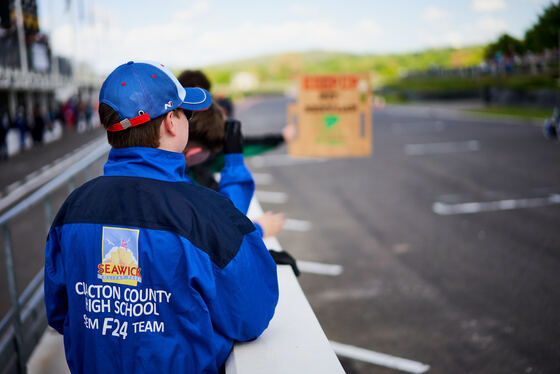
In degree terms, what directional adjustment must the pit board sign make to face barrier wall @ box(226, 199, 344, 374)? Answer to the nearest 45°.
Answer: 0° — it already faces it

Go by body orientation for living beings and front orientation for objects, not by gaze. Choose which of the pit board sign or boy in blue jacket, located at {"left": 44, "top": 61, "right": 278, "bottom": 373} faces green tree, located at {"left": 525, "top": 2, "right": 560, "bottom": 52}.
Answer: the boy in blue jacket

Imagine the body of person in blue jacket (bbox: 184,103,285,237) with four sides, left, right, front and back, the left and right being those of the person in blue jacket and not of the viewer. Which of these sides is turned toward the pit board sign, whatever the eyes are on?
front

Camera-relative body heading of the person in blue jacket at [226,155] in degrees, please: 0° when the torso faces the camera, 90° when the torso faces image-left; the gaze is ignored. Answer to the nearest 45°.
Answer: approximately 225°

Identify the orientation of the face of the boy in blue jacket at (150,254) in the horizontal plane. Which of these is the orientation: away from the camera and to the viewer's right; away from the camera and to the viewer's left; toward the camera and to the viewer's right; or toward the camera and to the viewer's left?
away from the camera and to the viewer's right

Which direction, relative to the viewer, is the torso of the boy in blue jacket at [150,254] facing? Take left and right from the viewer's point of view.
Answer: facing away from the viewer and to the right of the viewer

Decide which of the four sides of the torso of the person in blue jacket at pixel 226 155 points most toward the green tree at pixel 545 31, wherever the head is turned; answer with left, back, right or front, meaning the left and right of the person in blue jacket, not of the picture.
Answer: front

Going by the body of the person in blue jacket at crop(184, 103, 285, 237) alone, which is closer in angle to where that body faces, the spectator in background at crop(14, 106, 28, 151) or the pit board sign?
the pit board sign

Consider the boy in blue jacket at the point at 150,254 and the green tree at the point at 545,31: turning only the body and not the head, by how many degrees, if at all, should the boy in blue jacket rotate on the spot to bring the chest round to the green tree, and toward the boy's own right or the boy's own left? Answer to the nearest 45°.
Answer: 0° — they already face it

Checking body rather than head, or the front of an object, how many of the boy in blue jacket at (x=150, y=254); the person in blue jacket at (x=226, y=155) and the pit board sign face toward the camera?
1

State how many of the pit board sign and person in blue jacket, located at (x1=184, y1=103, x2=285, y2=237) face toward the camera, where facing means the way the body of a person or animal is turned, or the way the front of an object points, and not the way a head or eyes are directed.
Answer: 1

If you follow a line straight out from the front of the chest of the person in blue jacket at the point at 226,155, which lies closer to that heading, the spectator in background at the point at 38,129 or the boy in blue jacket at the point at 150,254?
the spectator in background

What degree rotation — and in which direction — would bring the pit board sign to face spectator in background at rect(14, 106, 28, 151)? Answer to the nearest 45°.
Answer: approximately 135° to its right

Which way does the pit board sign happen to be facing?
toward the camera

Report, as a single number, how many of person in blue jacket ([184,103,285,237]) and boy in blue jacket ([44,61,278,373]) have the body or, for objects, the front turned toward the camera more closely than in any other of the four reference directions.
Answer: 0
